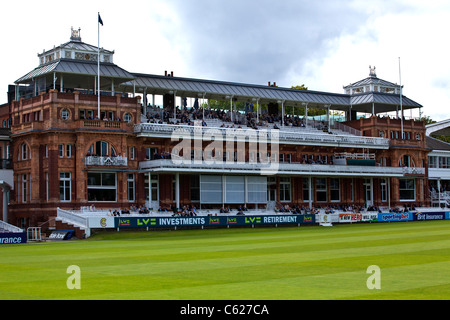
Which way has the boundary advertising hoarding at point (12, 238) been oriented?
toward the camera
